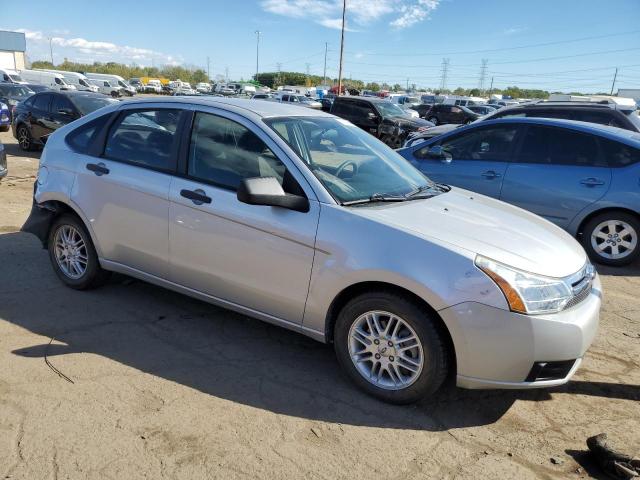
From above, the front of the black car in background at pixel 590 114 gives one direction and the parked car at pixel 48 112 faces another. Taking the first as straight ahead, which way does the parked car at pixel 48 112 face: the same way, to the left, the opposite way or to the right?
the opposite way

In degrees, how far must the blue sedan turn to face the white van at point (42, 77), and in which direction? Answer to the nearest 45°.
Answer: approximately 45° to its right

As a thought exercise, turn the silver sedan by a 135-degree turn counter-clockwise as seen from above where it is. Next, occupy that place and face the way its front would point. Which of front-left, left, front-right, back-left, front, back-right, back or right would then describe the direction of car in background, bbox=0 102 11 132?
front-left

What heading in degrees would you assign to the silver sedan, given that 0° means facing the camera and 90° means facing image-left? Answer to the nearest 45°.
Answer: approximately 315°

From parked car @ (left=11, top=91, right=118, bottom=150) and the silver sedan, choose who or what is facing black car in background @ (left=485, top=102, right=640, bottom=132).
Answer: the parked car

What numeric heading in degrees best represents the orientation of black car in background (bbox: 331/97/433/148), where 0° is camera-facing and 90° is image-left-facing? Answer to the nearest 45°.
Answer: approximately 315°

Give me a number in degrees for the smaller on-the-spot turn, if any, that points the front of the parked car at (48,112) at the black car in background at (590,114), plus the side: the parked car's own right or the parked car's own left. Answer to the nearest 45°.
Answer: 0° — it already faces it

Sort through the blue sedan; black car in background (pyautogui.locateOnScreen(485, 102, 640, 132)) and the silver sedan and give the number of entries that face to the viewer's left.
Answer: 2

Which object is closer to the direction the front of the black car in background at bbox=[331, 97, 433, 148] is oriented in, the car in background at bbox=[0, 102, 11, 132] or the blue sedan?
the blue sedan

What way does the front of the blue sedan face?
to the viewer's left
